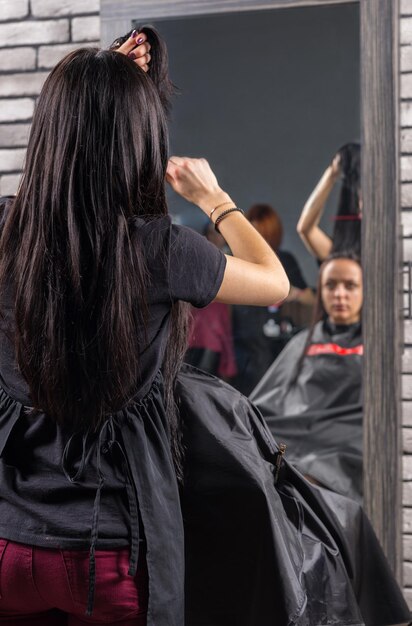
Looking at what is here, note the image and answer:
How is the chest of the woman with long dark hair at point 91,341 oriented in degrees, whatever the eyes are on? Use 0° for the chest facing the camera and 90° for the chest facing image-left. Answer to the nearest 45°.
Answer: approximately 180°

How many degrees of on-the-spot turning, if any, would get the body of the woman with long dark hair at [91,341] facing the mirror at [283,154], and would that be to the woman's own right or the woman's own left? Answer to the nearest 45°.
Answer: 0° — they already face it

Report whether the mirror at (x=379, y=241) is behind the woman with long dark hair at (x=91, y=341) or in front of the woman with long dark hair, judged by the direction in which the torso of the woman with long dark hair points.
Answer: in front
